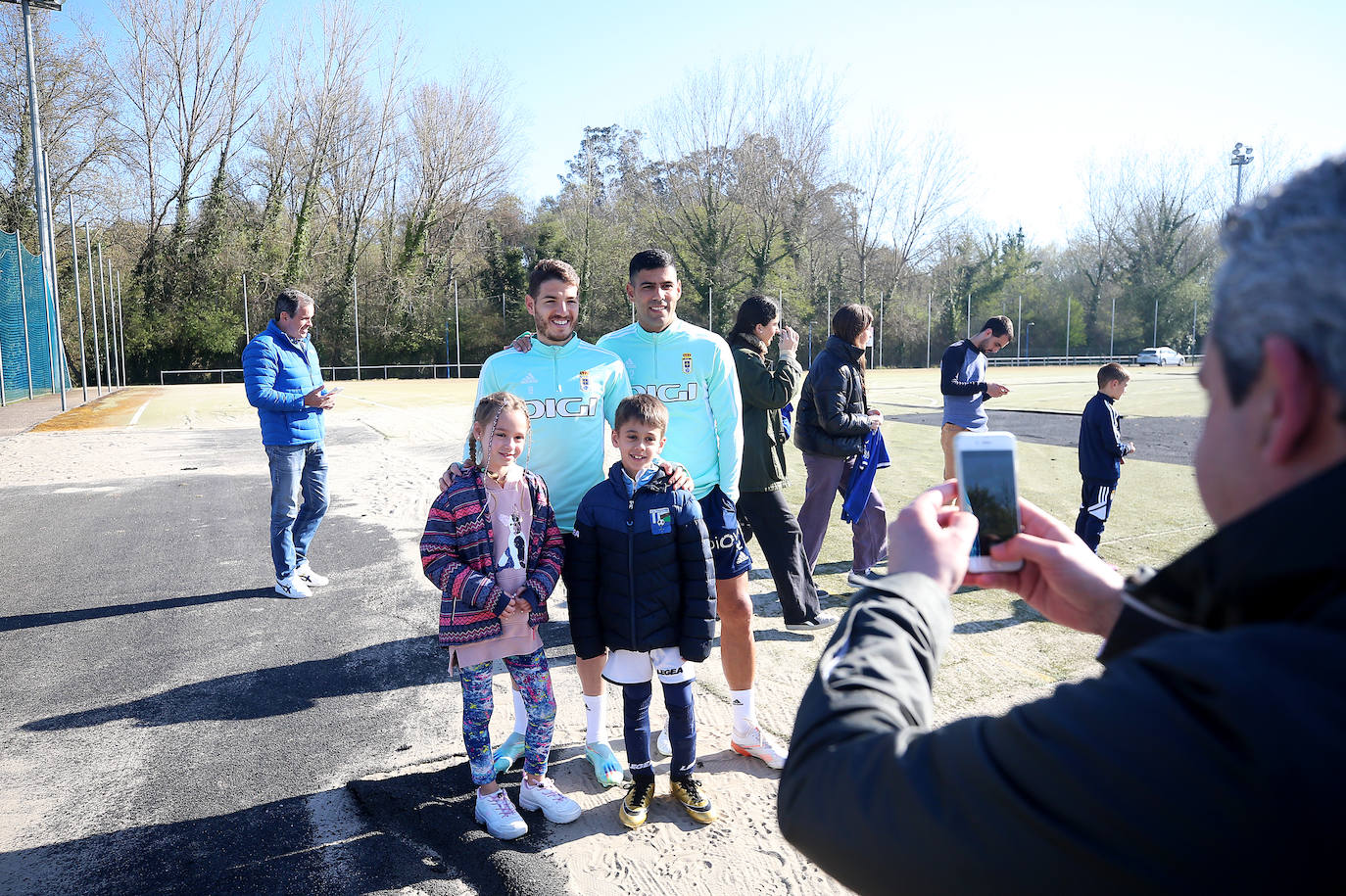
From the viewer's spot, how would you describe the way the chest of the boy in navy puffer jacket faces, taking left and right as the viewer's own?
facing the viewer

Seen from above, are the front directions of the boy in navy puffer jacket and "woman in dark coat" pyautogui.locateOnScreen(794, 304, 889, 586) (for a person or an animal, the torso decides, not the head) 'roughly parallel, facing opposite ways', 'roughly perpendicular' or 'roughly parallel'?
roughly perpendicular

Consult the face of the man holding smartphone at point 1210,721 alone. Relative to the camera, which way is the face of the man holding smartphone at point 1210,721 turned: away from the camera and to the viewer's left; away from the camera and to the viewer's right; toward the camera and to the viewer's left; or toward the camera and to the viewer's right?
away from the camera and to the viewer's left

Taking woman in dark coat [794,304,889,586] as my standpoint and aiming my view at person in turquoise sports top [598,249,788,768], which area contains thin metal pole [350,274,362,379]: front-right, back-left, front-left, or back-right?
back-right

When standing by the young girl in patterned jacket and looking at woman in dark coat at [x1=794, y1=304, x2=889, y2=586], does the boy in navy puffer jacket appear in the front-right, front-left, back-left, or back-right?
front-right

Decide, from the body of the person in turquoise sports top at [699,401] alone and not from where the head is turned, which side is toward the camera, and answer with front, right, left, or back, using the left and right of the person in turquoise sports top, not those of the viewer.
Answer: front

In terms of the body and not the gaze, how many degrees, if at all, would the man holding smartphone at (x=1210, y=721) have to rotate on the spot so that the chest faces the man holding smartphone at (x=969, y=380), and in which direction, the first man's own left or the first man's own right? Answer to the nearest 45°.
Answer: approximately 45° to the first man's own right

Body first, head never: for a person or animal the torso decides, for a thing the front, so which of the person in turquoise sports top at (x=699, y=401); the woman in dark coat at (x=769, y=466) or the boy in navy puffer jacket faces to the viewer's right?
the woman in dark coat

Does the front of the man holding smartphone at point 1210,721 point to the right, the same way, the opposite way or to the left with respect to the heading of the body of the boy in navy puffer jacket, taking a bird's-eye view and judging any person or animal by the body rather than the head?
the opposite way

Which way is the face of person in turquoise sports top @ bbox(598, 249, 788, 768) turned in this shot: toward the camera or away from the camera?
toward the camera

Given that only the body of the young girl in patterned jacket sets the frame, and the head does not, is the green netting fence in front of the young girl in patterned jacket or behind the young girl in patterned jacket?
behind

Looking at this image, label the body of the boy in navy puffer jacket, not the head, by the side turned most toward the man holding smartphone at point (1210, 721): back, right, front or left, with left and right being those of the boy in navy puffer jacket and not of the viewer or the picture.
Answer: front

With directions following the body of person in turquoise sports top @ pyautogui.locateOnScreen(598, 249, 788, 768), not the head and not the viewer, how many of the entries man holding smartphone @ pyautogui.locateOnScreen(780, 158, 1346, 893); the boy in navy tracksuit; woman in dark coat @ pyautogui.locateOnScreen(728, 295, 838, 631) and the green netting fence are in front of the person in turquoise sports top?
1
